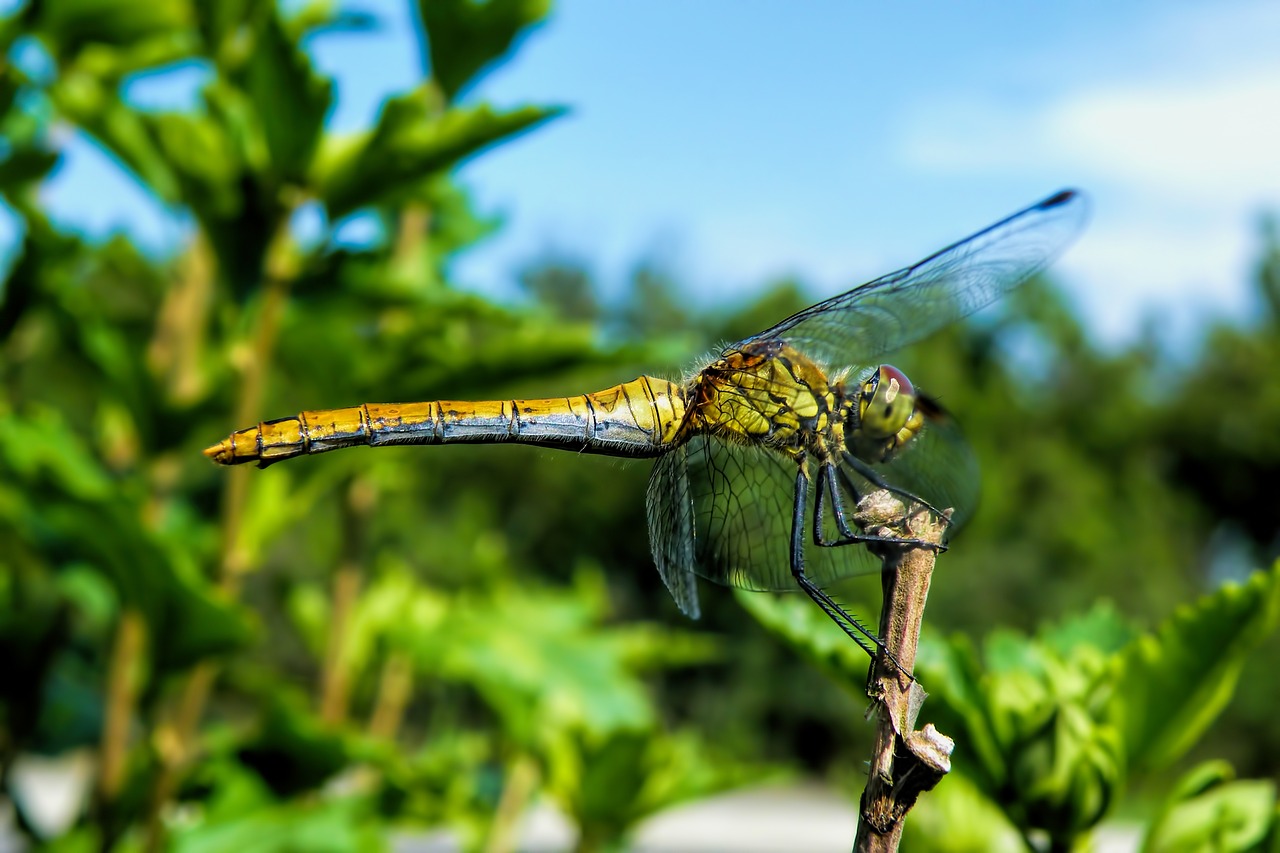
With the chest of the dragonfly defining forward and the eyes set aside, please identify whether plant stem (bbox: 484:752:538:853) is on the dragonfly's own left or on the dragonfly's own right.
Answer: on the dragonfly's own left

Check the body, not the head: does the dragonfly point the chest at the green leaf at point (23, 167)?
no

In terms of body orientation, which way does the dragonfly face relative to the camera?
to the viewer's right

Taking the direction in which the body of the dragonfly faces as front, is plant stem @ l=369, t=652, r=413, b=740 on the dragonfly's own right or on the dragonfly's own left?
on the dragonfly's own left

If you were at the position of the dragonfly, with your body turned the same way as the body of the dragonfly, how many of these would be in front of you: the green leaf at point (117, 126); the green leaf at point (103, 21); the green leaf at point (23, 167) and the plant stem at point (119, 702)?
0

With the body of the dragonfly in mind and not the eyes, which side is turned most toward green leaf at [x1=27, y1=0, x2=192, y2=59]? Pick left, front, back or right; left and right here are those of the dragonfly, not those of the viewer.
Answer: left

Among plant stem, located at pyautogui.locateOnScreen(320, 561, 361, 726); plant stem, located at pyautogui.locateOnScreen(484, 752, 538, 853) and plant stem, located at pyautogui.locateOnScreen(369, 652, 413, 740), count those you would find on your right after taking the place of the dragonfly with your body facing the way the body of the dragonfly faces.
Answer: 0

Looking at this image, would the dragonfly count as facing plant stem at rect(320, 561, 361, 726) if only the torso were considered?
no

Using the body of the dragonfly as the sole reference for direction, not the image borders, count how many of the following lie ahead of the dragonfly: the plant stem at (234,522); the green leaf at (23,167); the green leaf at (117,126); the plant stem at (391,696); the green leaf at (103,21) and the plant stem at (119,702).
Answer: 0

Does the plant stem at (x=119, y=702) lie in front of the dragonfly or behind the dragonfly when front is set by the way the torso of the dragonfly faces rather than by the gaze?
behind

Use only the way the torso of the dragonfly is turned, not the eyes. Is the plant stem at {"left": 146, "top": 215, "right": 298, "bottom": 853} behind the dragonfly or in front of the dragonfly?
behind
